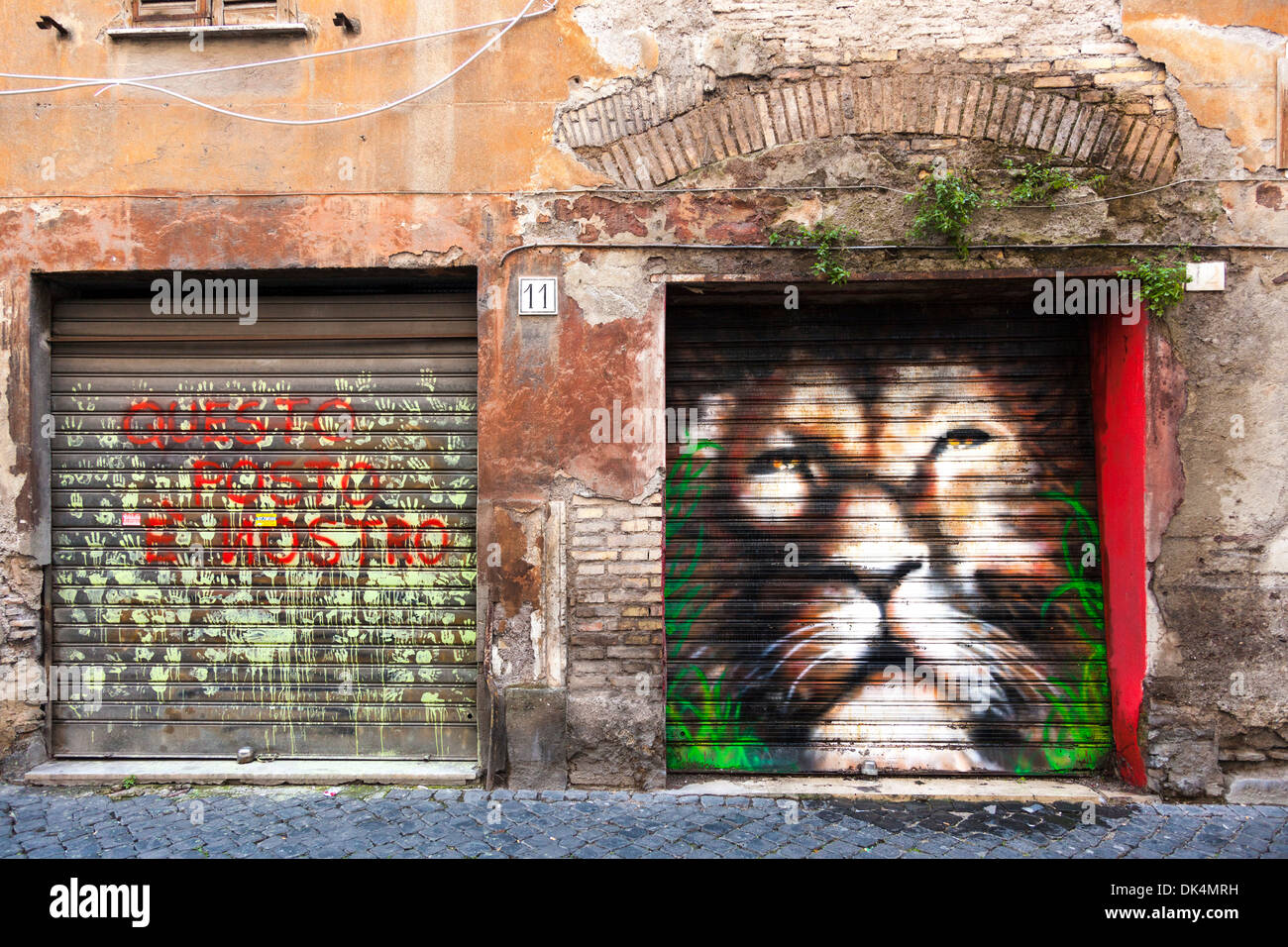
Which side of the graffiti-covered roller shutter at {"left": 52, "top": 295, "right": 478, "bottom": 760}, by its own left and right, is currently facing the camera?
front

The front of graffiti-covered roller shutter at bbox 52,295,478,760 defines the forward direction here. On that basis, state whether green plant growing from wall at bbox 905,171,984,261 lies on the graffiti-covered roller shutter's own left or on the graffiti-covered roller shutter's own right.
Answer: on the graffiti-covered roller shutter's own left

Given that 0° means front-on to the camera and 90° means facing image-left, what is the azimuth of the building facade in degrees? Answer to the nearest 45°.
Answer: approximately 0°

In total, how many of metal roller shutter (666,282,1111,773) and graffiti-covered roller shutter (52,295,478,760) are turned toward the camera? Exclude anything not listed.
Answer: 2

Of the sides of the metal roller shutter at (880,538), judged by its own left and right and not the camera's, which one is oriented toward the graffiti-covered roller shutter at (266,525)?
right
